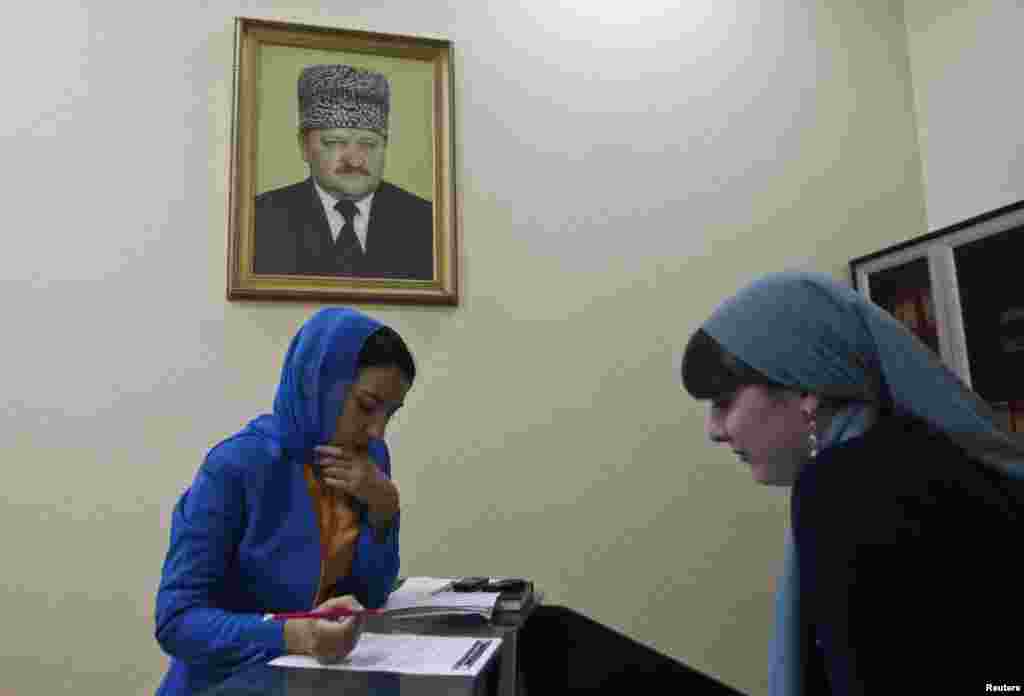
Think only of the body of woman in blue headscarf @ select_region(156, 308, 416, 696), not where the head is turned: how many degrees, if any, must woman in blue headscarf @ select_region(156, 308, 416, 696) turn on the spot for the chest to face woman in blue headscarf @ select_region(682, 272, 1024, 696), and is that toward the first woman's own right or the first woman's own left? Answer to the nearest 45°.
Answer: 0° — they already face them

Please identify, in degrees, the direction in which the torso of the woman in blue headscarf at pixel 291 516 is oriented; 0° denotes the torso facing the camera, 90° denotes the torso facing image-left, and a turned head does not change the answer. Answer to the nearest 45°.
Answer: approximately 315°

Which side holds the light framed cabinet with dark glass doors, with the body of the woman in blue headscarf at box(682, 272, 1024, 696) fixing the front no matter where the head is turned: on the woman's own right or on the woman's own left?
on the woman's own right

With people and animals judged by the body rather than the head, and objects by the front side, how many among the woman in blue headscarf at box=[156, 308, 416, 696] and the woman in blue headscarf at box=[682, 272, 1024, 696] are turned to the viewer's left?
1

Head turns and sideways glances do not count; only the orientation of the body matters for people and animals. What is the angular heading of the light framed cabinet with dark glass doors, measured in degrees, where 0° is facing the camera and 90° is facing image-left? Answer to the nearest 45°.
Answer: approximately 45°

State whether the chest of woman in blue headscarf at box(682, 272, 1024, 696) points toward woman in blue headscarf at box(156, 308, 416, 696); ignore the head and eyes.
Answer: yes

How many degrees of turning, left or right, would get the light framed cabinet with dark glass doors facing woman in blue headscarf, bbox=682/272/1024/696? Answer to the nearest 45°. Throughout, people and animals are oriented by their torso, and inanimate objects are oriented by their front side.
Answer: approximately 45° to its left

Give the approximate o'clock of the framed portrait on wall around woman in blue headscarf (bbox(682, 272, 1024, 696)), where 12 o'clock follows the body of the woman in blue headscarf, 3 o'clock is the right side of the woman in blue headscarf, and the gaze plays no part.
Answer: The framed portrait on wall is roughly at 1 o'clock from the woman in blue headscarf.

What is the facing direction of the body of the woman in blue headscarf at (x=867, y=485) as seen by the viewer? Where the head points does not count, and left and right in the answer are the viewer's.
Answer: facing to the left of the viewer

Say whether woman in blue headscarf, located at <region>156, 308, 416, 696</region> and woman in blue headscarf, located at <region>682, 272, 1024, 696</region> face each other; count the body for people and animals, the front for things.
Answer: yes

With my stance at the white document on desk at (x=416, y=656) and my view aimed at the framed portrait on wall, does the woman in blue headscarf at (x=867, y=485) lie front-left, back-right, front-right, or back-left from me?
back-right
